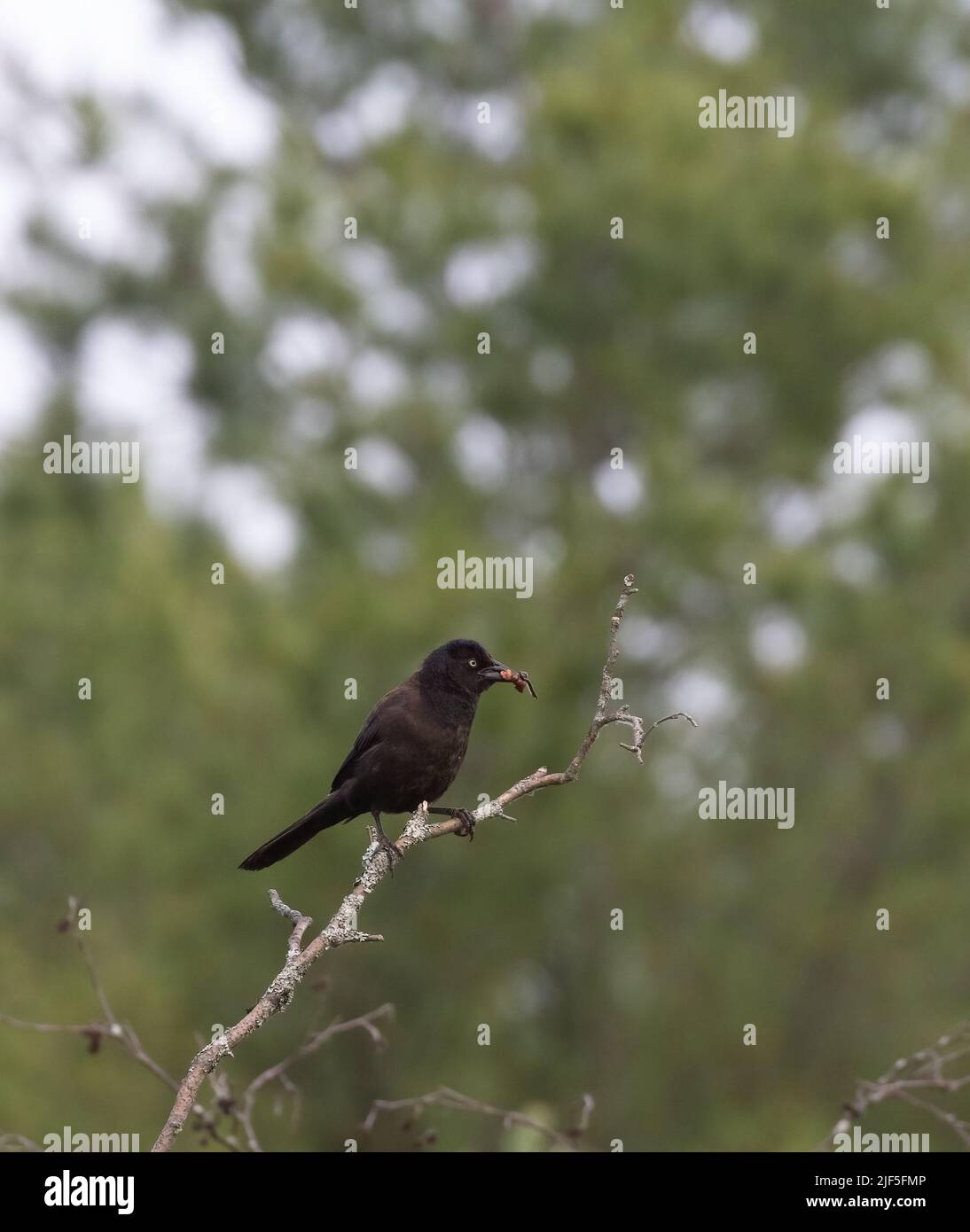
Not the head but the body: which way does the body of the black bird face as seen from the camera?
to the viewer's right
